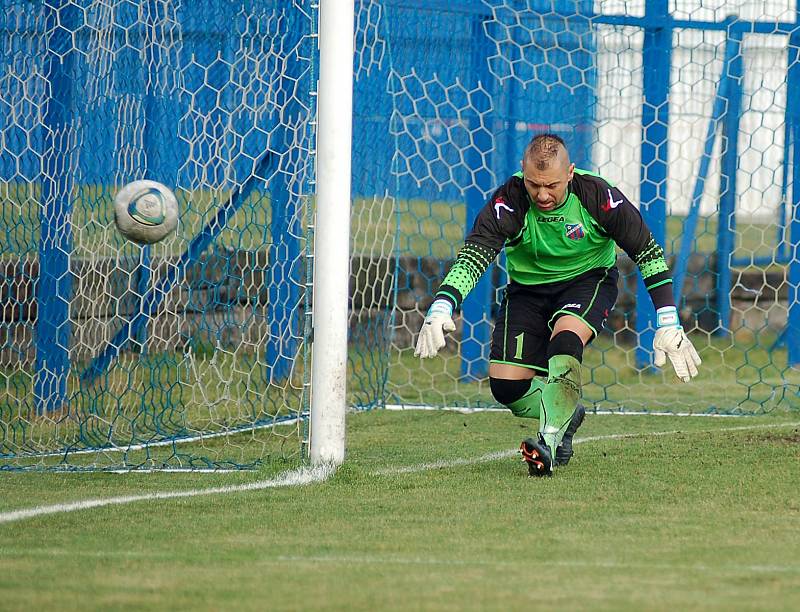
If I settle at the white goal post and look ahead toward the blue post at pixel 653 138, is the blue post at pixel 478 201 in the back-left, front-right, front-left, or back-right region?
front-left

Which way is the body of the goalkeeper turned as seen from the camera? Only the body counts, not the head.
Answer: toward the camera

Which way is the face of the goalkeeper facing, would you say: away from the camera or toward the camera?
toward the camera

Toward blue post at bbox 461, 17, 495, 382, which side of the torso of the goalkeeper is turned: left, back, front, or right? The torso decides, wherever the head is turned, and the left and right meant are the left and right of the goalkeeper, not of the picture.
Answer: back

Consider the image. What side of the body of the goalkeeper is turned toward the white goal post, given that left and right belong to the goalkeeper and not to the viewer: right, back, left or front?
right

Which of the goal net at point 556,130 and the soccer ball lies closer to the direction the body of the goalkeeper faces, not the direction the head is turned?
the soccer ball

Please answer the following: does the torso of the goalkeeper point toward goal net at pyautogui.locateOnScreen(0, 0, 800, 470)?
no

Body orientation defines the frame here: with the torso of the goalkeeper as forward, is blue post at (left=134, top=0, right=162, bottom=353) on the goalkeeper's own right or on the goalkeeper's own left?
on the goalkeeper's own right

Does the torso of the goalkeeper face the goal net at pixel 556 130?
no

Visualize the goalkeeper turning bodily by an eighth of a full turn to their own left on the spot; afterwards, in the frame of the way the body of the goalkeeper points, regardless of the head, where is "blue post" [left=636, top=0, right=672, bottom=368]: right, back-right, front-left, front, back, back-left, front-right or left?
back-left

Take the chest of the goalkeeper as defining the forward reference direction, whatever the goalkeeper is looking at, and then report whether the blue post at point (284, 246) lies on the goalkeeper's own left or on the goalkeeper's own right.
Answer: on the goalkeeper's own right

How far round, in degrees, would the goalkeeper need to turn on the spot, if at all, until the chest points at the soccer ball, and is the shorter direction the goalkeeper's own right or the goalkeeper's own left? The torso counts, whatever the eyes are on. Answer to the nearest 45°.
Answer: approximately 90° to the goalkeeper's own right

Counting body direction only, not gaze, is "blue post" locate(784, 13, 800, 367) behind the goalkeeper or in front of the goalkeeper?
behind

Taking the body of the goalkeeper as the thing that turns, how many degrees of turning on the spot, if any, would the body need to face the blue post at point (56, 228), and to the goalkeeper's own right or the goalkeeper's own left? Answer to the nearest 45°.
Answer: approximately 90° to the goalkeeper's own right

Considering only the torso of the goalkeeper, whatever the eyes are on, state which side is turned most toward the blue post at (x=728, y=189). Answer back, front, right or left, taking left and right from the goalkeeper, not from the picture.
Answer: back
